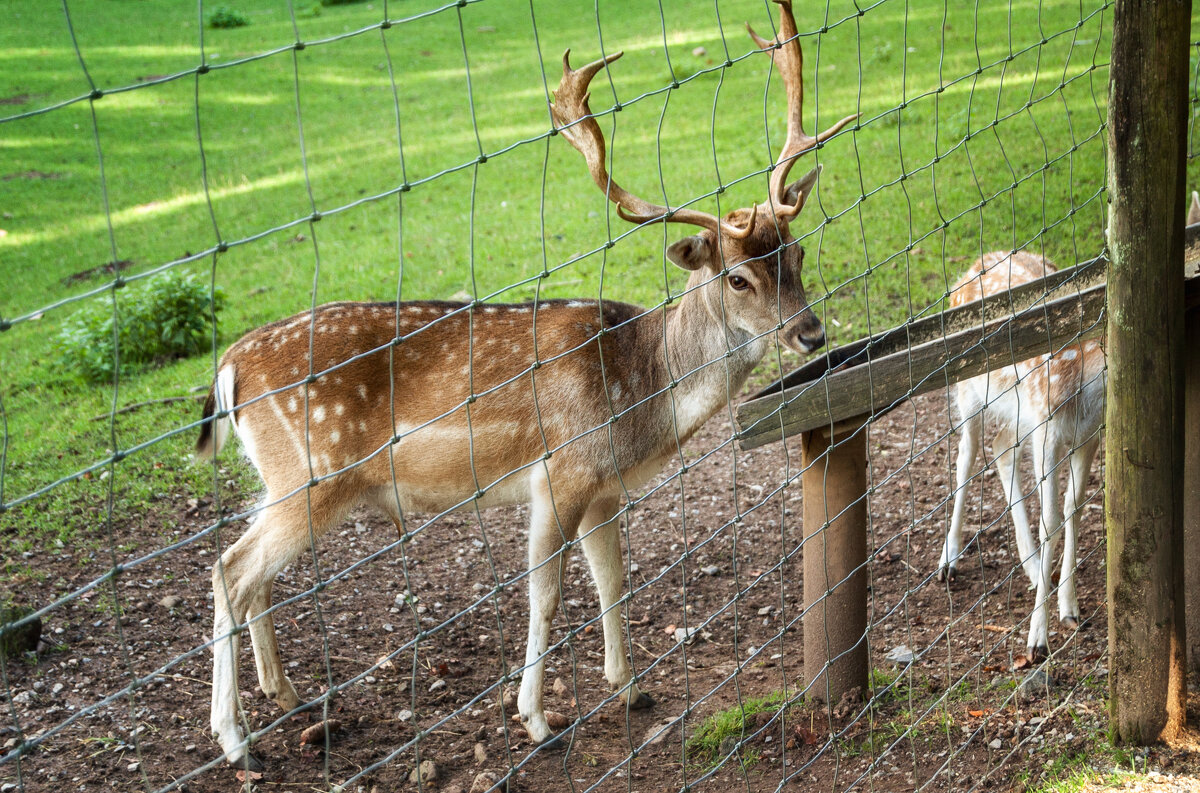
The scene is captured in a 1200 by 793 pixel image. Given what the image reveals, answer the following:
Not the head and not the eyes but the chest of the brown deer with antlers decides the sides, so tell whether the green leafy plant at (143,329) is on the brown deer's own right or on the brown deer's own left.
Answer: on the brown deer's own left

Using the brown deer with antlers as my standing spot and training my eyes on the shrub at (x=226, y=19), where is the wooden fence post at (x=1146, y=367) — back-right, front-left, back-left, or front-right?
back-right

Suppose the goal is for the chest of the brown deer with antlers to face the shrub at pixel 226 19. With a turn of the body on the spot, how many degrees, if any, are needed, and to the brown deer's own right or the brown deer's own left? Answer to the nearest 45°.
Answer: approximately 90° to the brown deer's own left

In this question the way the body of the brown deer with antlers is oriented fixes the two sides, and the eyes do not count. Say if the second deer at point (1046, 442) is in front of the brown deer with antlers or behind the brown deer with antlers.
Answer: in front

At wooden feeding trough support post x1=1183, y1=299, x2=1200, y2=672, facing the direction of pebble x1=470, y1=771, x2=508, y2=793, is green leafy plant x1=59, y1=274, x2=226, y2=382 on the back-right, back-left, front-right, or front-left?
front-right

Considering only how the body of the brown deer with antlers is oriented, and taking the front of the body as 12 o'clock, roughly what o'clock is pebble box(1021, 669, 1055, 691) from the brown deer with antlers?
The pebble is roughly at 1 o'clock from the brown deer with antlers.

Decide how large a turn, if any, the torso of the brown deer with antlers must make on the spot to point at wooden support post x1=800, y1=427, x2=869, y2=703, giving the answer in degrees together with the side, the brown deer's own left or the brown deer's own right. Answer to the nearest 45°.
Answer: approximately 45° to the brown deer's own right

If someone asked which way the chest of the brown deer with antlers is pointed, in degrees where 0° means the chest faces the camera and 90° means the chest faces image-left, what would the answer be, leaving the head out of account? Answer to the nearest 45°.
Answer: approximately 270°
